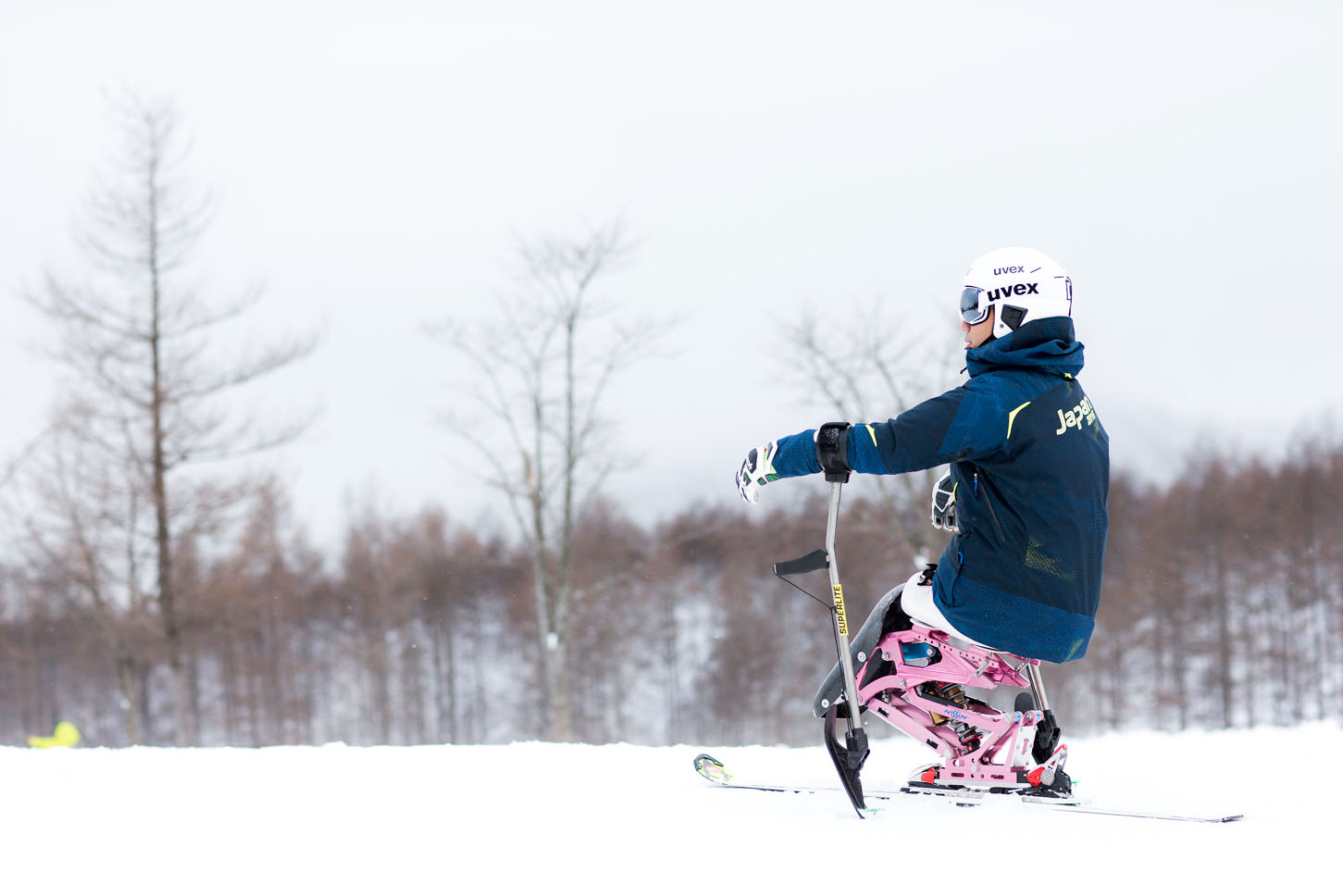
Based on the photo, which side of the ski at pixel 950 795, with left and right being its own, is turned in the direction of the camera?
left
